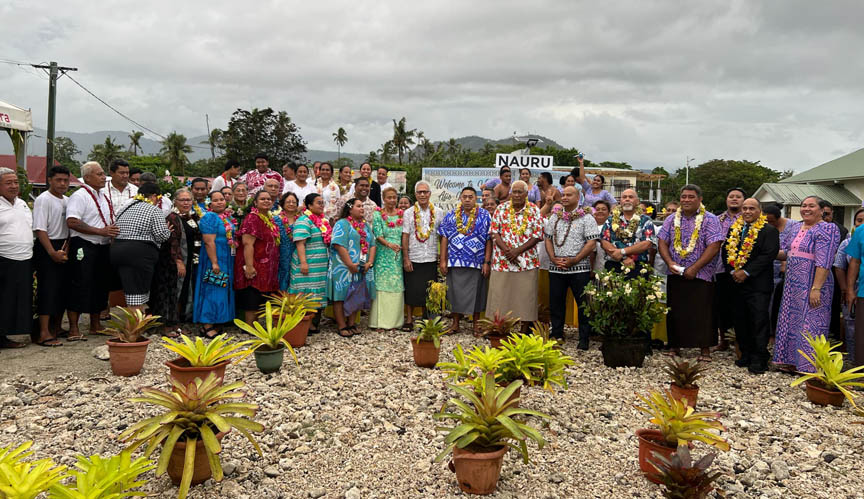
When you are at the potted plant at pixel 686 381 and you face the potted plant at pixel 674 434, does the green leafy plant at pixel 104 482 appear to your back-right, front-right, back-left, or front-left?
front-right

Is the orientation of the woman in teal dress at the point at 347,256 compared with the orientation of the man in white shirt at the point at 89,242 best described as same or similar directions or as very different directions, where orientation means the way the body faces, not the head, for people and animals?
same or similar directions

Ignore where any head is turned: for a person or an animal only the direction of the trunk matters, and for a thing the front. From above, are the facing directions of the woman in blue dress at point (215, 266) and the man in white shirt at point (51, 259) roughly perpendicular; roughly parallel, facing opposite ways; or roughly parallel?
roughly parallel

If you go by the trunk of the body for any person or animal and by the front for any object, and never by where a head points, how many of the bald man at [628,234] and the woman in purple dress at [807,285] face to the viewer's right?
0

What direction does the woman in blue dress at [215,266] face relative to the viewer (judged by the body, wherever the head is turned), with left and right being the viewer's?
facing the viewer and to the right of the viewer

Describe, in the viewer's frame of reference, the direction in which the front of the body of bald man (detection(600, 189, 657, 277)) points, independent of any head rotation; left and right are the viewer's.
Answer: facing the viewer

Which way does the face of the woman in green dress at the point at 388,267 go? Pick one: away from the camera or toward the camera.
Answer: toward the camera

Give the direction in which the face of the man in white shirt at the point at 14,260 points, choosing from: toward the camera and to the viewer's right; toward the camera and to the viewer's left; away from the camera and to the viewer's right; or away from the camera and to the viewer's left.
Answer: toward the camera and to the viewer's right

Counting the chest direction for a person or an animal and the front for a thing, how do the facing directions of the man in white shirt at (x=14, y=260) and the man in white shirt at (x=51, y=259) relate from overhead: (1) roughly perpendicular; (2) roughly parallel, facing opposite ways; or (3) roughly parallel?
roughly parallel

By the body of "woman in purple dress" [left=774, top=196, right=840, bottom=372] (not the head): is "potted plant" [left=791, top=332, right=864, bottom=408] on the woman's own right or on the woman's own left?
on the woman's own left

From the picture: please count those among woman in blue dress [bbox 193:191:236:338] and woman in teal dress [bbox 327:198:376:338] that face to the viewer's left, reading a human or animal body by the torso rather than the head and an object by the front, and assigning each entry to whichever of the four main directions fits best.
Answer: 0

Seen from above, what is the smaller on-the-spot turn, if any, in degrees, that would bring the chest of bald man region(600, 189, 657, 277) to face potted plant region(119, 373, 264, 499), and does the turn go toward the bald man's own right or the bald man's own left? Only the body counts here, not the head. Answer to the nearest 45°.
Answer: approximately 45° to the bald man's own right
